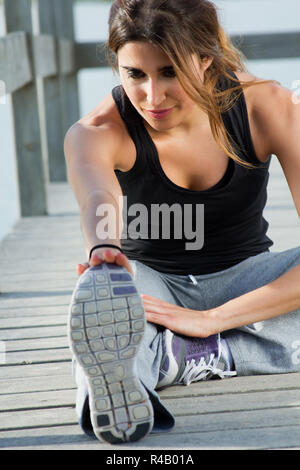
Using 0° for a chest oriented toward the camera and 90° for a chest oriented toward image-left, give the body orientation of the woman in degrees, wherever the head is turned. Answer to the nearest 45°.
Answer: approximately 0°
